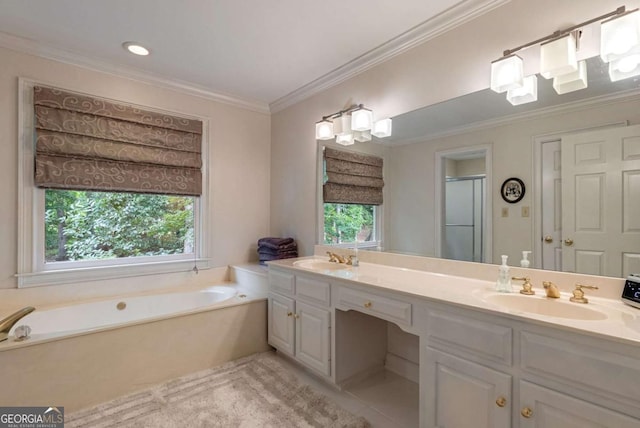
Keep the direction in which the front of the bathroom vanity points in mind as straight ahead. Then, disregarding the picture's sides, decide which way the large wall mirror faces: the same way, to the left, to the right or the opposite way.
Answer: the same way

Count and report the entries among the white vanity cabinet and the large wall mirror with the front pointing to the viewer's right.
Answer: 0

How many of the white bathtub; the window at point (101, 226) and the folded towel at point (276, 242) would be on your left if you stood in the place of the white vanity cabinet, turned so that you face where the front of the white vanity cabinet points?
0

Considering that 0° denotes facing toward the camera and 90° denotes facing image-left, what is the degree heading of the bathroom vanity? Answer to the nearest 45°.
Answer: approximately 45°

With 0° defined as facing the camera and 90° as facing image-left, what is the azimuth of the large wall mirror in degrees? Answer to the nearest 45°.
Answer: approximately 45°

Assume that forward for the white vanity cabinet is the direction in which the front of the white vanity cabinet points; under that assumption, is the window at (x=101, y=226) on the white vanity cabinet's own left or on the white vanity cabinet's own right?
on the white vanity cabinet's own right

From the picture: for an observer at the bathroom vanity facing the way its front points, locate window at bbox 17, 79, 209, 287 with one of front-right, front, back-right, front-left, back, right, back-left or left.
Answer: front-right

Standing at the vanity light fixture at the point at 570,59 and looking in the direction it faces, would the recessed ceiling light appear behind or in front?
in front

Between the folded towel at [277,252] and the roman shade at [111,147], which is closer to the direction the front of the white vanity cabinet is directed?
the roman shade

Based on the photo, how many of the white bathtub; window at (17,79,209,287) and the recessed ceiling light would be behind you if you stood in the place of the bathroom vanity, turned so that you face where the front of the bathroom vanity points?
0

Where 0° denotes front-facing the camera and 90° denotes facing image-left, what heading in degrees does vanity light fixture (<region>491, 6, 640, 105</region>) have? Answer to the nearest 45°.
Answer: approximately 45°

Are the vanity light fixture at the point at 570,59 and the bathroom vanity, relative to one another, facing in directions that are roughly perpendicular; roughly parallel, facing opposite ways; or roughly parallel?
roughly parallel

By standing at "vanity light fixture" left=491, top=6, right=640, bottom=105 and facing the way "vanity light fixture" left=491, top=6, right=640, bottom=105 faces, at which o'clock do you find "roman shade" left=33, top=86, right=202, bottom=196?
The roman shade is roughly at 1 o'clock from the vanity light fixture.

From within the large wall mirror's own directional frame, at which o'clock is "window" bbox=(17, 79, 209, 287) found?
The window is roughly at 1 o'clock from the large wall mirror.

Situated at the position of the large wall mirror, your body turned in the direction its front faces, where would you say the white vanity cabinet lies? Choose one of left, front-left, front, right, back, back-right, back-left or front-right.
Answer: front-right
